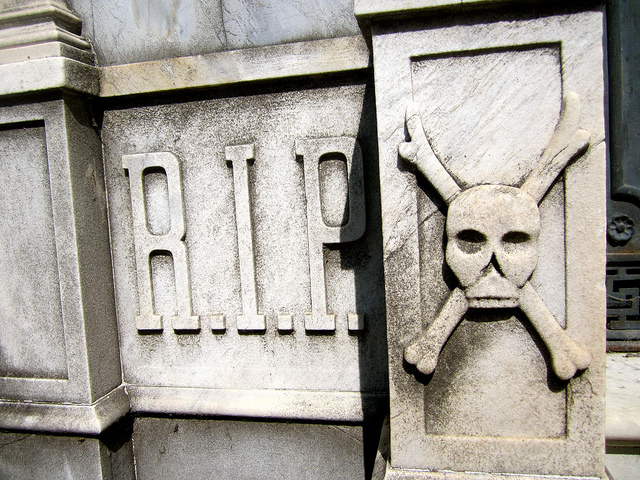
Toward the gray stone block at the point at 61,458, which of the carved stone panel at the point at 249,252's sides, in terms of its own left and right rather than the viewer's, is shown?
right

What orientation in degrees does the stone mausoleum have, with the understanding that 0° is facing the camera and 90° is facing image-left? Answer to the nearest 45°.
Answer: approximately 0°

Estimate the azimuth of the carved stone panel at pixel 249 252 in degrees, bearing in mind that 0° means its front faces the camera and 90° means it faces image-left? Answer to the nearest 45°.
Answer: approximately 0°
